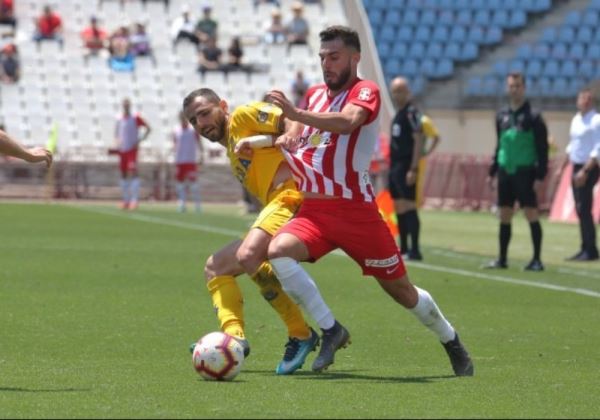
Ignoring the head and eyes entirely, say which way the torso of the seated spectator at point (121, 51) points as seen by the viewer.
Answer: toward the camera

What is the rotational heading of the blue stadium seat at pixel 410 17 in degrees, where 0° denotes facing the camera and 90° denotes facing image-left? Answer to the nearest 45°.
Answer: approximately 45°

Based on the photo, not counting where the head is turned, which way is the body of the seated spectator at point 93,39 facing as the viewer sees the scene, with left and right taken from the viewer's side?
facing the viewer

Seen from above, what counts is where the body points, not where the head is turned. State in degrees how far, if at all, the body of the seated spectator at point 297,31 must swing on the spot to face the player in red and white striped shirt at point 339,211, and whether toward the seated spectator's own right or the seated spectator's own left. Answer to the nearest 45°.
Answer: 0° — they already face them

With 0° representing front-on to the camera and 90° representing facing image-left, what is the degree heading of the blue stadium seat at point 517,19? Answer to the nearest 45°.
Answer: approximately 45°

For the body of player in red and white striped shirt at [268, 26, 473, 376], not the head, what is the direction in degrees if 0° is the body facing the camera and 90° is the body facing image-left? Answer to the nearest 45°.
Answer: approximately 45°

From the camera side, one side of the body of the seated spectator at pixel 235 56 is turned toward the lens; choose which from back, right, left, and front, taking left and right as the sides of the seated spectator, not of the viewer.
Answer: front

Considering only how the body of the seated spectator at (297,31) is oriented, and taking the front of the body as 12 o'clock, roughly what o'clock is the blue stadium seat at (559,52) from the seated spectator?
The blue stadium seat is roughly at 9 o'clock from the seated spectator.

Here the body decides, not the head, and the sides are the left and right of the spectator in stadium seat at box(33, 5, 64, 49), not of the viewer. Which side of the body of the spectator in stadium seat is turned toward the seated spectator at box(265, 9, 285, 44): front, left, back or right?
left

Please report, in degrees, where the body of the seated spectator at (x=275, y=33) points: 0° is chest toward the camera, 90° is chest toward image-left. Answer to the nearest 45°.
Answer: approximately 0°

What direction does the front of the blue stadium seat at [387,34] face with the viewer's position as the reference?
facing the viewer and to the left of the viewer

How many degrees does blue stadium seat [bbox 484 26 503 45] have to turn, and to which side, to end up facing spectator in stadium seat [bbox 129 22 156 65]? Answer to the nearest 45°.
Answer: approximately 45° to its right
